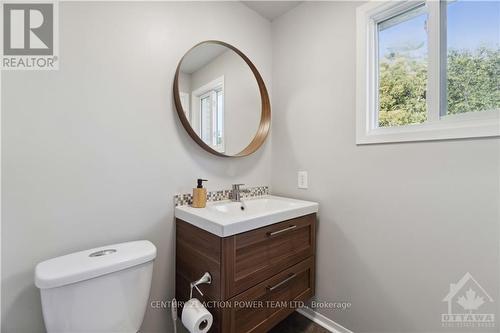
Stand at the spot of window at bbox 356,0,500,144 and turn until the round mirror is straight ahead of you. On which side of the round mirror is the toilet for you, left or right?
left

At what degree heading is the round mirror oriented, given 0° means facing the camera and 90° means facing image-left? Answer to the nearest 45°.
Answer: approximately 315°
